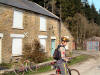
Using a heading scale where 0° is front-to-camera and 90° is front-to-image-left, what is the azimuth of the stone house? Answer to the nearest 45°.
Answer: approximately 315°

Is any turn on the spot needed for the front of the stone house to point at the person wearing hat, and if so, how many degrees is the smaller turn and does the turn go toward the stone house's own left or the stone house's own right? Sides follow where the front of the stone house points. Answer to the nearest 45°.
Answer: approximately 45° to the stone house's own right
